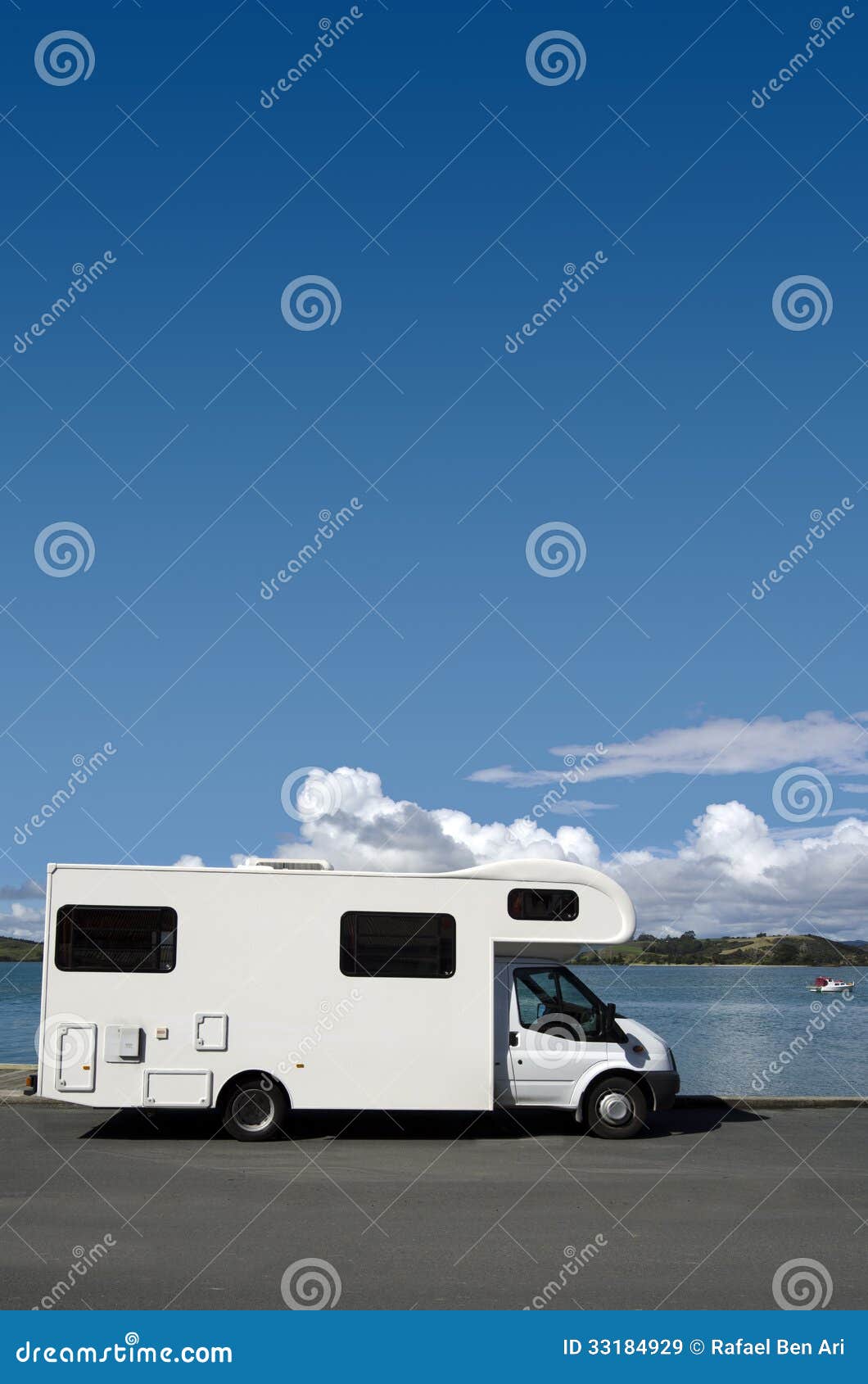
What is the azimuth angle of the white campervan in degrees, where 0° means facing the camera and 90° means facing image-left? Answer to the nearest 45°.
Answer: approximately 270°
